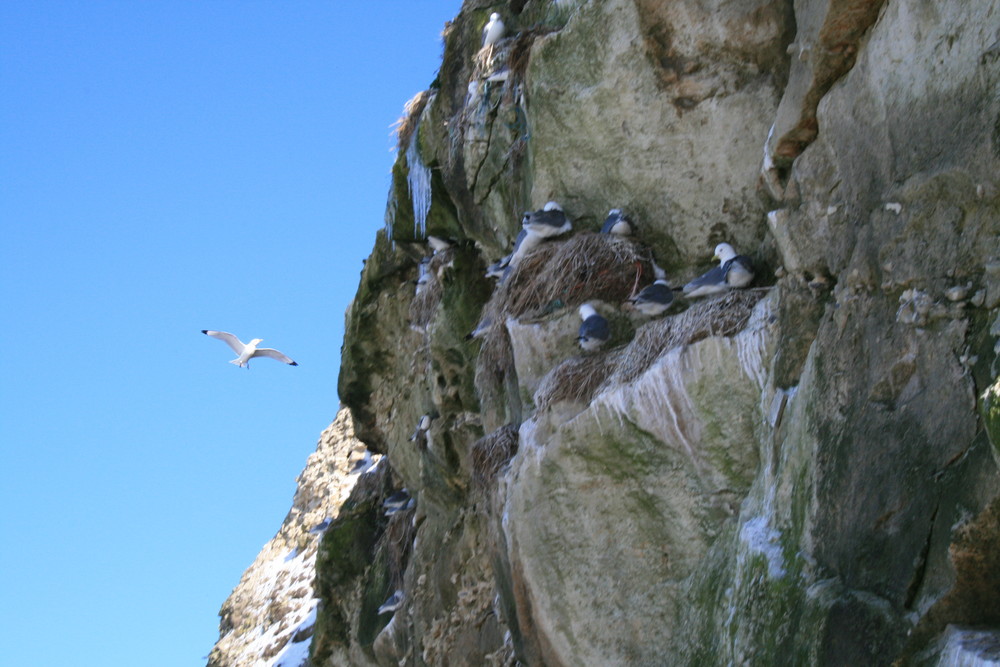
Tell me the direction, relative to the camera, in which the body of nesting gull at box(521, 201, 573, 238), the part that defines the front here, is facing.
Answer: to the viewer's right

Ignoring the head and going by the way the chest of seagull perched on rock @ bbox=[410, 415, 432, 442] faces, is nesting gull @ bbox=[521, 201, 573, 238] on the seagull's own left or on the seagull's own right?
on the seagull's own right
